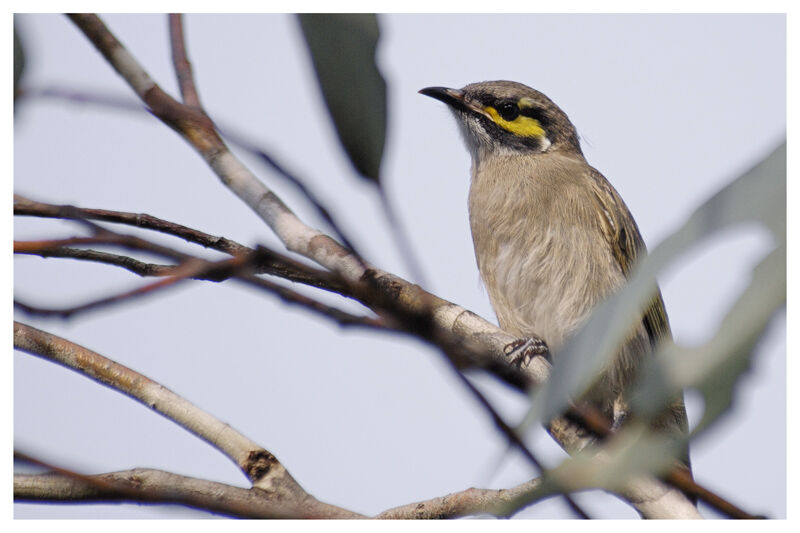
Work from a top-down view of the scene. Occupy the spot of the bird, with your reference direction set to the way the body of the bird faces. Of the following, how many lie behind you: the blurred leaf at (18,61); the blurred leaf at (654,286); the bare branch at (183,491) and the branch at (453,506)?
0

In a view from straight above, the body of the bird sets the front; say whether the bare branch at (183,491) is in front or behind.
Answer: in front

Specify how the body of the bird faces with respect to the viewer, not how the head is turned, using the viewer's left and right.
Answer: facing the viewer and to the left of the viewer

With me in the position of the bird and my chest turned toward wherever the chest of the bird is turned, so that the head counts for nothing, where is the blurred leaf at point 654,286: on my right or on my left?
on my left

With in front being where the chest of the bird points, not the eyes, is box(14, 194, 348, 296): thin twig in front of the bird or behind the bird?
in front

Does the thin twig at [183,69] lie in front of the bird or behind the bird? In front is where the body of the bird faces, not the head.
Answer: in front
